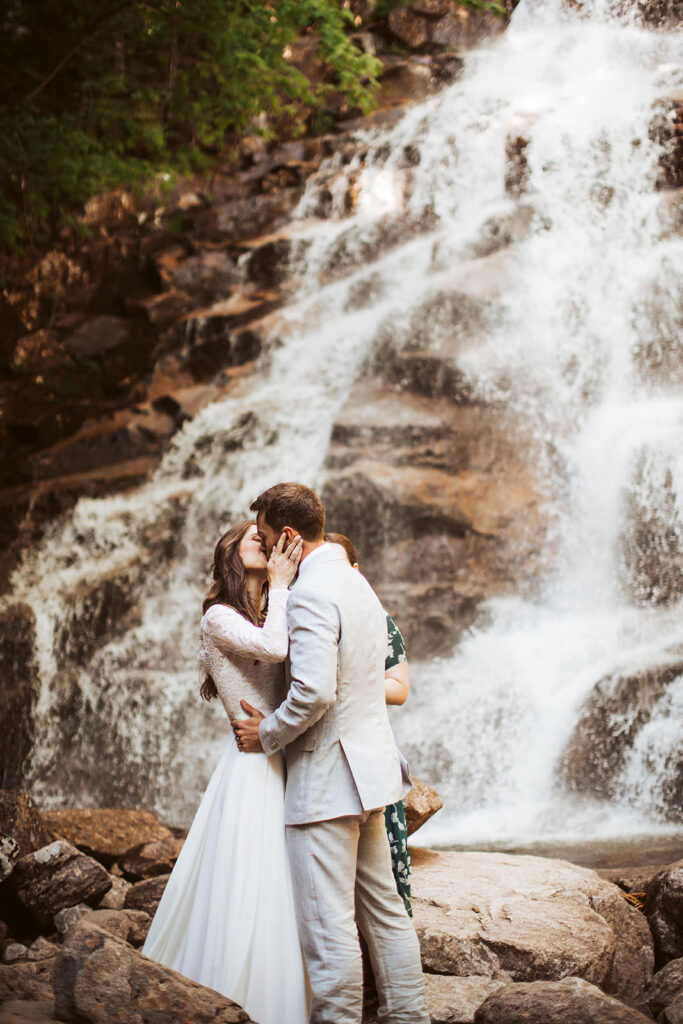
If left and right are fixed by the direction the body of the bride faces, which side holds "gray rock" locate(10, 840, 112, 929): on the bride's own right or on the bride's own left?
on the bride's own left

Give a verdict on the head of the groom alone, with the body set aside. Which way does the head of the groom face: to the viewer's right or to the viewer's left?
to the viewer's left

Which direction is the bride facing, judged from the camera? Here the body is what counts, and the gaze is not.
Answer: to the viewer's right

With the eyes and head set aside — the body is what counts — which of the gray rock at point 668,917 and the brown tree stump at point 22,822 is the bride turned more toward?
the gray rock

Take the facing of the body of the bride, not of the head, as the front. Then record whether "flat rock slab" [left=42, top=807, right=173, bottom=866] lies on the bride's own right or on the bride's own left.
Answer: on the bride's own left

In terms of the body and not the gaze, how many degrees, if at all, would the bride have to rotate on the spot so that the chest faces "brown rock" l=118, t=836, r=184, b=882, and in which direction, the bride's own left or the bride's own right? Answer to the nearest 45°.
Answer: approximately 90° to the bride's own left

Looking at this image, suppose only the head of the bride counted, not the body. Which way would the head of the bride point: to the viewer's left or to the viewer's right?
to the viewer's right

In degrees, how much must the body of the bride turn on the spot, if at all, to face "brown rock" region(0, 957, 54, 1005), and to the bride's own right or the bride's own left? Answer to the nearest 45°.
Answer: approximately 135° to the bride's own left
